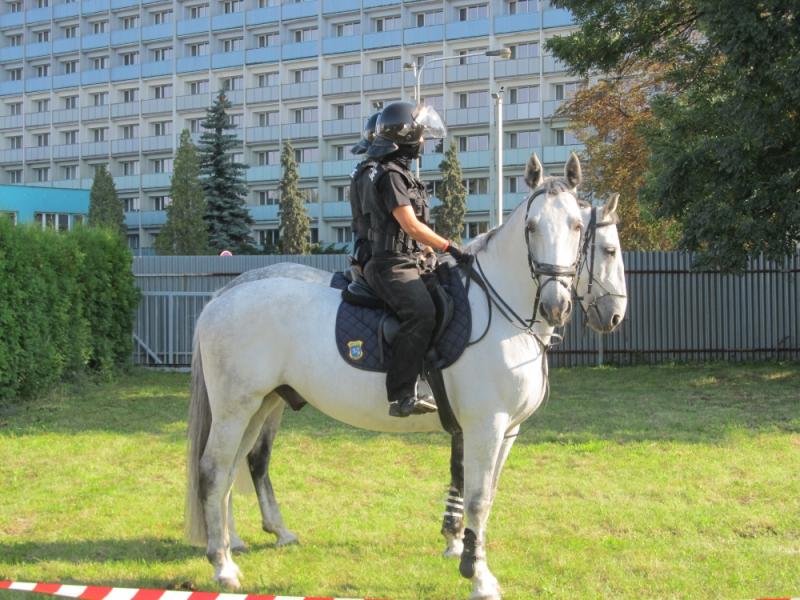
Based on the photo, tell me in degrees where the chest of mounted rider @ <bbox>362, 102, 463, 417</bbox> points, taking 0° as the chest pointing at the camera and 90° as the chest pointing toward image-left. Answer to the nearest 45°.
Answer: approximately 270°

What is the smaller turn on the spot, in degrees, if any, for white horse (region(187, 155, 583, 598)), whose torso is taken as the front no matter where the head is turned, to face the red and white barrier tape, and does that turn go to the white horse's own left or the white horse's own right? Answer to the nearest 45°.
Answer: approximately 135° to the white horse's own right

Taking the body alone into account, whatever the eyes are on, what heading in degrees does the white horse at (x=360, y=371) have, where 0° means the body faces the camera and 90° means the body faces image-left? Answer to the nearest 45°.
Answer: approximately 270°

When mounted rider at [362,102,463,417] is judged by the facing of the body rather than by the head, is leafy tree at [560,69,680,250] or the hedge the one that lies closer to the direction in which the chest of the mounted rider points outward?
the leafy tree

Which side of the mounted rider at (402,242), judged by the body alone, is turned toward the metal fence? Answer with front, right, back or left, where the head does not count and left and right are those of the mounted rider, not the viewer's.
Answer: left

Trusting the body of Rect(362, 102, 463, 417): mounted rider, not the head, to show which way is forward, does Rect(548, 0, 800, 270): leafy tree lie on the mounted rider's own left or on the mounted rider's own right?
on the mounted rider's own left

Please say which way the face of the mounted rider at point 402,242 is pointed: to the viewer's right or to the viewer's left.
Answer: to the viewer's right

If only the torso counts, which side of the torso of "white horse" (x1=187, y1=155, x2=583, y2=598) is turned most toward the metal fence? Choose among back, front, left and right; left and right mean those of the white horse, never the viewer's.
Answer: left

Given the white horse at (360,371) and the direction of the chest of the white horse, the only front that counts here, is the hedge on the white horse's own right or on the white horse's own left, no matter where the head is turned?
on the white horse's own left
